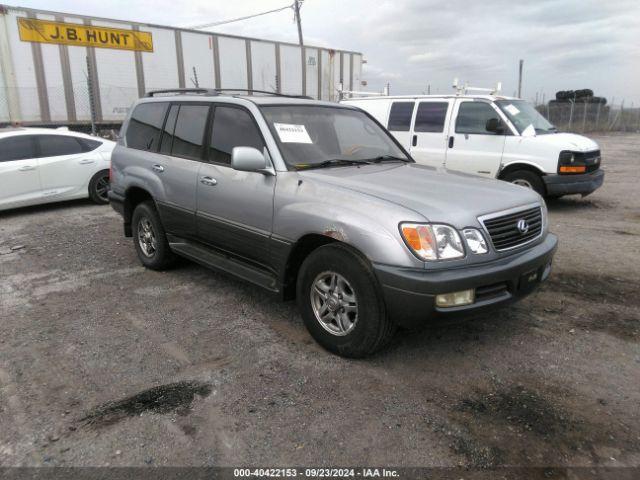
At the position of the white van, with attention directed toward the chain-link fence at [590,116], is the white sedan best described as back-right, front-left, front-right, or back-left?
back-left

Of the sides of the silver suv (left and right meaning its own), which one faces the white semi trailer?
back

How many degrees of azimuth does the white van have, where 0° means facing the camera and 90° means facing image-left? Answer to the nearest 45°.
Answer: approximately 315°

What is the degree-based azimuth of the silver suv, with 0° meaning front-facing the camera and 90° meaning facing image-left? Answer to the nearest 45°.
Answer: approximately 315°

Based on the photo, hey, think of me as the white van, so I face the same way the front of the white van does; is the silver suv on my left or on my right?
on my right

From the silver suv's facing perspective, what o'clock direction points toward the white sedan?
The white sedan is roughly at 6 o'clock from the silver suv.

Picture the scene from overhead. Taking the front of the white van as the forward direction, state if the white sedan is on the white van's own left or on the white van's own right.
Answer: on the white van's own right
